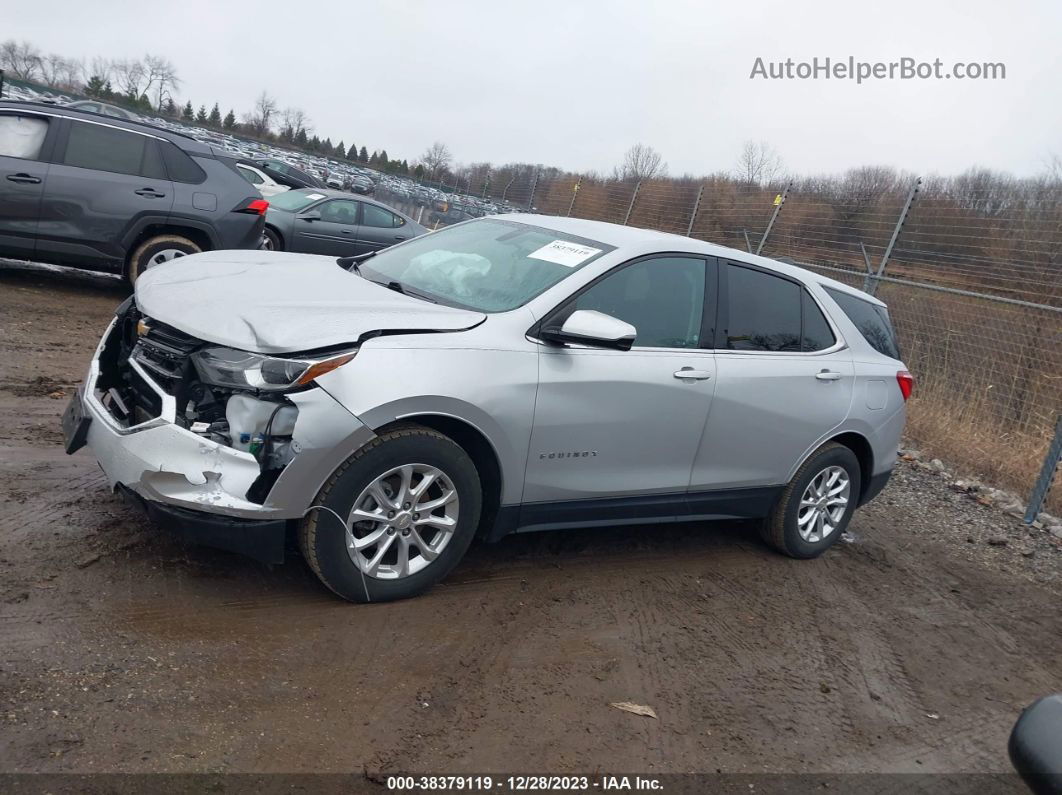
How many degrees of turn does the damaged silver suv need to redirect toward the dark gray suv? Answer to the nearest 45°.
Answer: approximately 90° to its right

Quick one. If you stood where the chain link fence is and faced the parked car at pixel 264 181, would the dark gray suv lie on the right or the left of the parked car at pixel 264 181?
left

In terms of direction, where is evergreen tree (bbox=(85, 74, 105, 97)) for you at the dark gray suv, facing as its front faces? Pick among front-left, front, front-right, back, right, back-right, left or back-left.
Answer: right

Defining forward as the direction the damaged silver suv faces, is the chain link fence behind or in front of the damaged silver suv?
behind

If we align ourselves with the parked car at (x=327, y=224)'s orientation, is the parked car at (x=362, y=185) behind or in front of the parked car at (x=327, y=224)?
behind

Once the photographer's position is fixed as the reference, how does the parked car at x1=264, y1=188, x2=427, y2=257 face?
facing the viewer and to the left of the viewer

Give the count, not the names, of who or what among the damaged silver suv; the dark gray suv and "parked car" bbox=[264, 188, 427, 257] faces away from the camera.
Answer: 0

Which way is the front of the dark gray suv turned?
to the viewer's left

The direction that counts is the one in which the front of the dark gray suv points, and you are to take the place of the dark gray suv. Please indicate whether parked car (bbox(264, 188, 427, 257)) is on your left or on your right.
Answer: on your right

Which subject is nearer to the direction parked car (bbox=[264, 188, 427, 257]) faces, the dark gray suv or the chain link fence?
the dark gray suv

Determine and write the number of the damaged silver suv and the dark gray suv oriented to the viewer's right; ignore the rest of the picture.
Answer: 0

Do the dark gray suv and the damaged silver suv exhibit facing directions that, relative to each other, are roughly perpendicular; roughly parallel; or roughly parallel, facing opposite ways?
roughly parallel

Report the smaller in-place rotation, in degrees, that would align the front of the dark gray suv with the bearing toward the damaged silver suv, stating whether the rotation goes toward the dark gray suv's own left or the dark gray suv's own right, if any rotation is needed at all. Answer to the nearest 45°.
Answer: approximately 90° to the dark gray suv's own left
